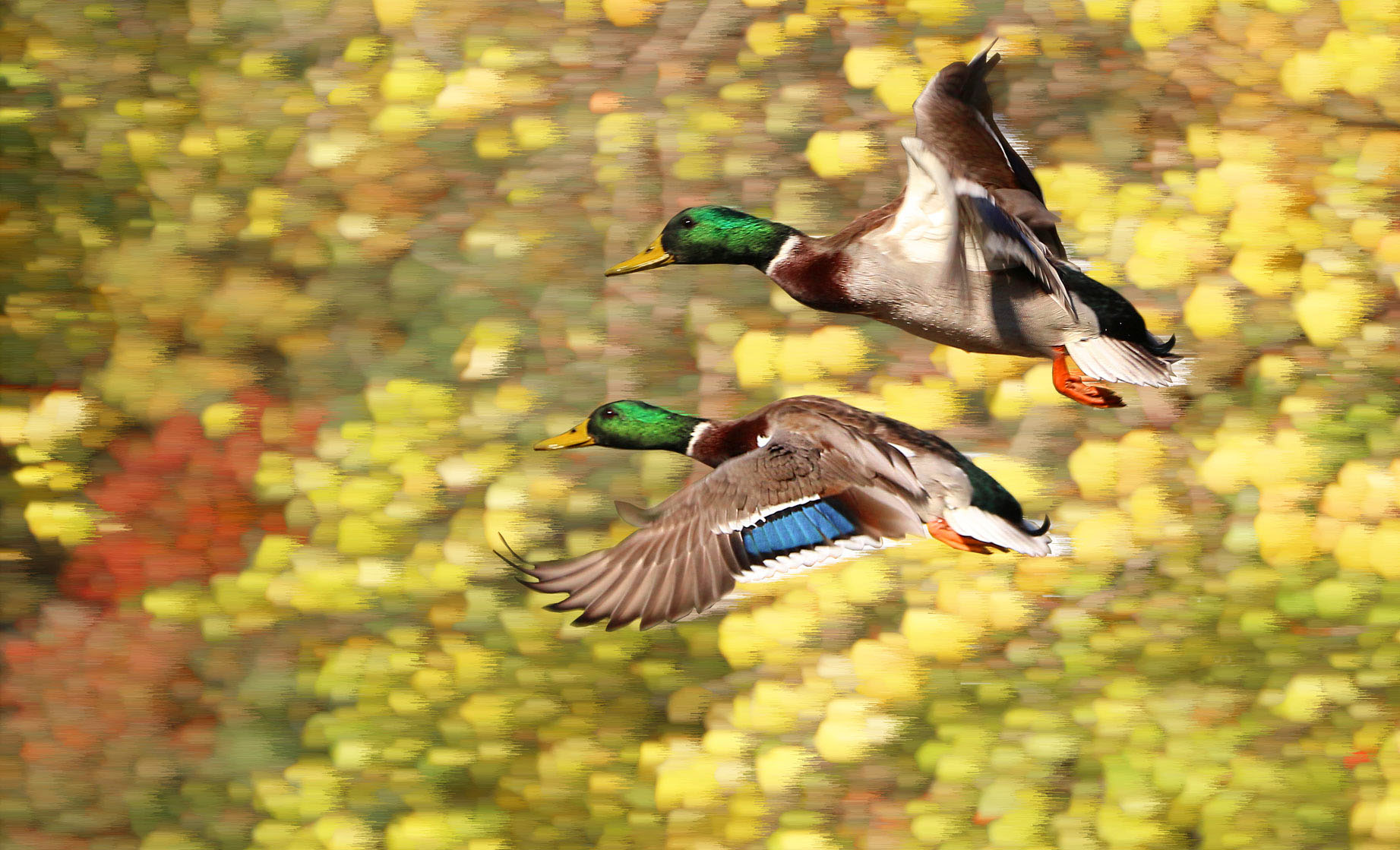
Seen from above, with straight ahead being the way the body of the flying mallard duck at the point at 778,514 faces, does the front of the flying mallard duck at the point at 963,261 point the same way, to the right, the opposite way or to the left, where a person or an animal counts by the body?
the same way

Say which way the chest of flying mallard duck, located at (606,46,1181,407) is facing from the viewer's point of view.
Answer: to the viewer's left

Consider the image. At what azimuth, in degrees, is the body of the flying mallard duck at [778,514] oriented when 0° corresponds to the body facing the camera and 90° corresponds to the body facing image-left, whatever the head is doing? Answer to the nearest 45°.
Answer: approximately 90°

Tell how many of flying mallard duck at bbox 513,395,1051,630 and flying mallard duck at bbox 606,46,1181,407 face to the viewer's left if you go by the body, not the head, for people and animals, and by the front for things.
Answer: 2
